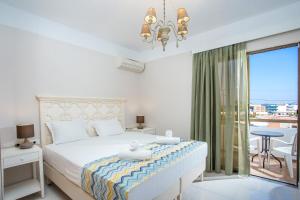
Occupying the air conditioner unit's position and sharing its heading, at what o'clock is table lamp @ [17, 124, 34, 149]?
The table lamp is roughly at 3 o'clock from the air conditioner unit.

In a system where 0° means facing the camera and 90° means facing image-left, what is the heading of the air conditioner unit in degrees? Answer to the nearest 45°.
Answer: approximately 315°

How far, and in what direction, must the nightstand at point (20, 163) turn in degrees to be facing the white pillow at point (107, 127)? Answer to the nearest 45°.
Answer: approximately 45° to its left

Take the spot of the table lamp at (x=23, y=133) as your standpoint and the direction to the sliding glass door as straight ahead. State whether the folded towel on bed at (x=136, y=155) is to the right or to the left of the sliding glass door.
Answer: right

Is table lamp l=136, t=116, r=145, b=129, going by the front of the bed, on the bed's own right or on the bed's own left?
on the bed's own left

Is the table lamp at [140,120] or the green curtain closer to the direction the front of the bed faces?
the green curtain

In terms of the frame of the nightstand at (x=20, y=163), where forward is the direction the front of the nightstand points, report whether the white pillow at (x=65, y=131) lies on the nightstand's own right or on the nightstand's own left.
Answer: on the nightstand's own left

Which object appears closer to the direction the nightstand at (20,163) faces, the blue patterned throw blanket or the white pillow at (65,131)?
the blue patterned throw blanket

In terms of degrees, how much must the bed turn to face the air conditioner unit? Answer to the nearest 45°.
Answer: approximately 135° to its left
